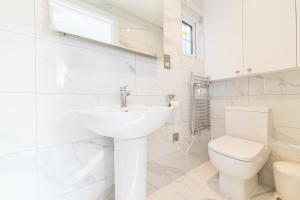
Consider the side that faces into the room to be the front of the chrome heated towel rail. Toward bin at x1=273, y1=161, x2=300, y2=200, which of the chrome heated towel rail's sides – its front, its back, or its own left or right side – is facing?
front

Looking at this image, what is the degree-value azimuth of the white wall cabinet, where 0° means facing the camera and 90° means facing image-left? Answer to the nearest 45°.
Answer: approximately 45°

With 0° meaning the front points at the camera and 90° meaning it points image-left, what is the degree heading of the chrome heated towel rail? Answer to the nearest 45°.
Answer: approximately 315°

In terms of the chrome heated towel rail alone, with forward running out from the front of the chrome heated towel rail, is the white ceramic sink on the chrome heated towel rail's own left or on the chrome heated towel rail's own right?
on the chrome heated towel rail's own right

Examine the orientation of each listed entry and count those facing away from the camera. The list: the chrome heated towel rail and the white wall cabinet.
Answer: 0

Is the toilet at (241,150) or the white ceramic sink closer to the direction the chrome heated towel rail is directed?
the toilet

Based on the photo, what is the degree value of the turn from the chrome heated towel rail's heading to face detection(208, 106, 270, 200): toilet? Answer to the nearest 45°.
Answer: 0° — it already faces it
